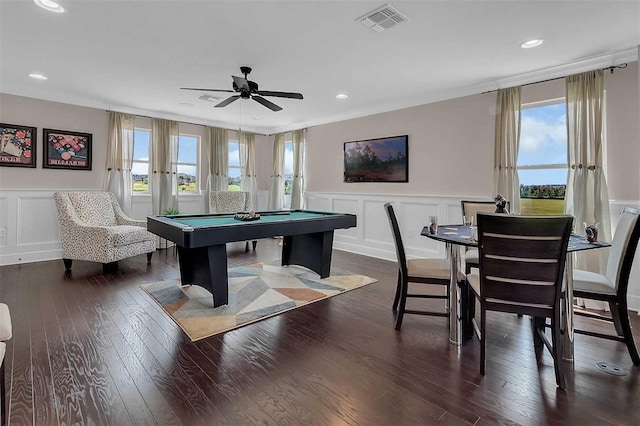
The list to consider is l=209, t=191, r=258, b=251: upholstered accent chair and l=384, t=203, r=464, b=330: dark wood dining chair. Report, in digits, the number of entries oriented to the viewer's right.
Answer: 1

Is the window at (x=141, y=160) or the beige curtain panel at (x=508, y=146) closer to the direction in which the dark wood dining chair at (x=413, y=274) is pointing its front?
the beige curtain panel

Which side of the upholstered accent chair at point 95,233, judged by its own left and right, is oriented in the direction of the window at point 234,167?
left

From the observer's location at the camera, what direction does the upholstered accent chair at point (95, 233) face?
facing the viewer and to the right of the viewer

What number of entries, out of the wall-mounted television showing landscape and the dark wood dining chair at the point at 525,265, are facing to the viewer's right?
0

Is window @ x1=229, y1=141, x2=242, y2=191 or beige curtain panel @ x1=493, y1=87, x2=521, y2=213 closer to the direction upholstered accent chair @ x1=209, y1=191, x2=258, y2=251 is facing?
the beige curtain panel

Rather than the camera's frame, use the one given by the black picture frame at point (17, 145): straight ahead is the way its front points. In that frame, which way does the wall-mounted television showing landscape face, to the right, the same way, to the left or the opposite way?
to the right

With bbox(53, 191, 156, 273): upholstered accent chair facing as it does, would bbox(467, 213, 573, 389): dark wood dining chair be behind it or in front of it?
in front

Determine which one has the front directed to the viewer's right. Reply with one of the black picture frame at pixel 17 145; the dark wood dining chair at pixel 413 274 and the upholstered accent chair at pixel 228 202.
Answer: the dark wood dining chair

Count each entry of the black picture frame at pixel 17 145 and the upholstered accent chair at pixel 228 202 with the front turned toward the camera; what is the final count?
2

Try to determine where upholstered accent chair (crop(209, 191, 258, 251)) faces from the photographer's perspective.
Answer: facing the viewer

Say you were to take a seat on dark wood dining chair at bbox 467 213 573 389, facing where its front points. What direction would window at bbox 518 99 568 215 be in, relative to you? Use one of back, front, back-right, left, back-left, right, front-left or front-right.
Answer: front-right

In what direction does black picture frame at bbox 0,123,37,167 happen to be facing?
toward the camera
